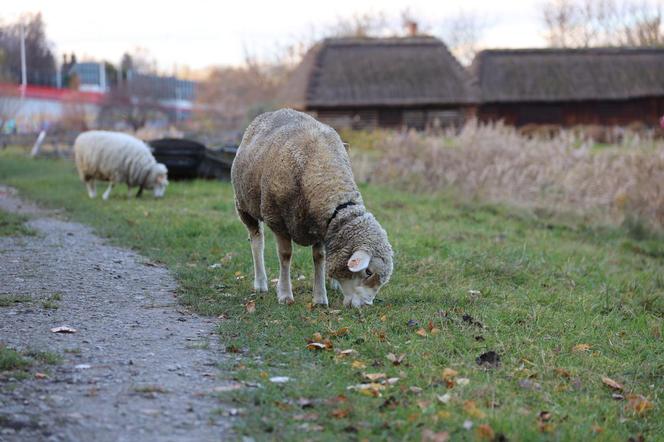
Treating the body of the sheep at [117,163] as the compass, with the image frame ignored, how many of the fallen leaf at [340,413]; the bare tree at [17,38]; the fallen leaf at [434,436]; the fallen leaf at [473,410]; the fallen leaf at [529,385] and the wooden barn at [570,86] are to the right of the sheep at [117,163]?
4

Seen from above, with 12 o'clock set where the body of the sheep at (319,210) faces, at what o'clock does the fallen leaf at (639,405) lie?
The fallen leaf is roughly at 12 o'clock from the sheep.

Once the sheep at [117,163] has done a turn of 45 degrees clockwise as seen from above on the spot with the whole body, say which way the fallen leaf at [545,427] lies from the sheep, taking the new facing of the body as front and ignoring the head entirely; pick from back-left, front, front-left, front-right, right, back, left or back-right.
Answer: front-right

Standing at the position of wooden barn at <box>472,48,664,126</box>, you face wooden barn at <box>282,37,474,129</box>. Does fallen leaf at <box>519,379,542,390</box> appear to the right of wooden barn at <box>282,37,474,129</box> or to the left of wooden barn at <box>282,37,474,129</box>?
left

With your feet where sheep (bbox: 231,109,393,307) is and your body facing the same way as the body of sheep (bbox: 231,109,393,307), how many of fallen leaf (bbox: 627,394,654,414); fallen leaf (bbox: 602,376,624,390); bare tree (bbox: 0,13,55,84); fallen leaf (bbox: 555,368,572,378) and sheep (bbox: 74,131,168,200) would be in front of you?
3

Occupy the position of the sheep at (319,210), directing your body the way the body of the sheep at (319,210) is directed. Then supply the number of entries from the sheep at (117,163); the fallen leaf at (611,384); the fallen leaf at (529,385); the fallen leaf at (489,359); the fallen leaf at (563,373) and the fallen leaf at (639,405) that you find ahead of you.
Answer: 5

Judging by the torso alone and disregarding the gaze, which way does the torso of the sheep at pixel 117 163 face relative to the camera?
to the viewer's right

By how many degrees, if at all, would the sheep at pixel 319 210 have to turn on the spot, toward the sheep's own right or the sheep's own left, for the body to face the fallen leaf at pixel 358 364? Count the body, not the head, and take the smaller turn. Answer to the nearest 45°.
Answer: approximately 45° to the sheep's own right

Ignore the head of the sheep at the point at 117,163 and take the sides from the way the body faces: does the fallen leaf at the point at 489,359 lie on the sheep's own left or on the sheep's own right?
on the sheep's own right

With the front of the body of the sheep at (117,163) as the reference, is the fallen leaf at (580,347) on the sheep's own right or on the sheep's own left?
on the sheep's own right

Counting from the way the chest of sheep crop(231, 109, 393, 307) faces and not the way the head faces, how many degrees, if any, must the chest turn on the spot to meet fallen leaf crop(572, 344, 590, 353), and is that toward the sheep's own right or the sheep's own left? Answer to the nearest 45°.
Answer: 0° — it already faces it

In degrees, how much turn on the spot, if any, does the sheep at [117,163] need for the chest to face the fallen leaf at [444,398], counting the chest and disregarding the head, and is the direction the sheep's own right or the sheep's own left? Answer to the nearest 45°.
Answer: approximately 90° to the sheep's own right

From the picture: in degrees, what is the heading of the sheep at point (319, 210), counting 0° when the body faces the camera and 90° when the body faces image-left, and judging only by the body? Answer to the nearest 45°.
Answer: approximately 315°

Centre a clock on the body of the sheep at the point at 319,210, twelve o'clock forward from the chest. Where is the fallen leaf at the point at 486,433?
The fallen leaf is roughly at 1 o'clock from the sheep.

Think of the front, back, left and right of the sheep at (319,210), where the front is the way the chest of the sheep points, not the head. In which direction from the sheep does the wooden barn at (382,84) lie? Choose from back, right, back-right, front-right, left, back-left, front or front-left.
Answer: back-left

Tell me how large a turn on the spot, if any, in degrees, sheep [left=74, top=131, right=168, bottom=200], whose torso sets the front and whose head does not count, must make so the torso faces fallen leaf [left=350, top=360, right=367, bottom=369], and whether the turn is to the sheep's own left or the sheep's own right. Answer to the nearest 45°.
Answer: approximately 90° to the sheep's own right

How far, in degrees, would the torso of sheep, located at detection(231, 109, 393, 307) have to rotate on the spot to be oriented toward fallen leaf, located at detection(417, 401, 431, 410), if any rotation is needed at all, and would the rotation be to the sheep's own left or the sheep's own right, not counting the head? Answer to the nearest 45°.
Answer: approximately 45° to the sheep's own right

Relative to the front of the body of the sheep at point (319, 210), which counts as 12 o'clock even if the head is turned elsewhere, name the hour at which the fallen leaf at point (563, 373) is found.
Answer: The fallen leaf is roughly at 12 o'clock from the sheep.
